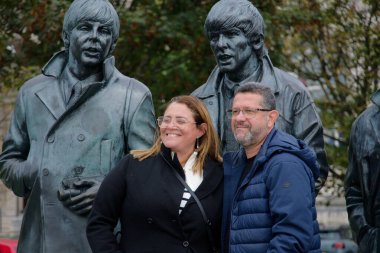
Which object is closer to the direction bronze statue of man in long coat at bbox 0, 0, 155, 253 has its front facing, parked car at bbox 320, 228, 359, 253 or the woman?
the woman

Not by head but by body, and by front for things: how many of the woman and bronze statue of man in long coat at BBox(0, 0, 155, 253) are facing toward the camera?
2

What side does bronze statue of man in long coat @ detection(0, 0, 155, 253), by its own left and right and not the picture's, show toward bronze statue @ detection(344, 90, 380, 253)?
left

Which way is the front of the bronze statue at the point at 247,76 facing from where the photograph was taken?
facing the viewer and to the left of the viewer

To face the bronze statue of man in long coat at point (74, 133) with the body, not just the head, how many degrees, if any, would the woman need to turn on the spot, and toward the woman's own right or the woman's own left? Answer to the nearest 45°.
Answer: approximately 135° to the woman's own right

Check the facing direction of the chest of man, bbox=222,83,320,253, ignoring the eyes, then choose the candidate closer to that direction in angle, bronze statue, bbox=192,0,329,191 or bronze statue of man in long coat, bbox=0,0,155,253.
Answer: the bronze statue of man in long coat

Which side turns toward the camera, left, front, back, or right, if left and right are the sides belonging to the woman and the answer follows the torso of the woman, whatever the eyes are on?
front

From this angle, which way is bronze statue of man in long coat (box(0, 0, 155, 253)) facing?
toward the camera

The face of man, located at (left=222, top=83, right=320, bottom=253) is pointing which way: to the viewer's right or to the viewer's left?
to the viewer's left

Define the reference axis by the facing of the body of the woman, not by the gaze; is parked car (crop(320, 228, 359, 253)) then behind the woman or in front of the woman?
behind

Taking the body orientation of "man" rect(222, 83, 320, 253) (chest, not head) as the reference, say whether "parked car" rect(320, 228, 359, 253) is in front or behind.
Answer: behind
